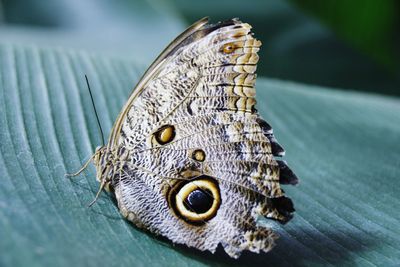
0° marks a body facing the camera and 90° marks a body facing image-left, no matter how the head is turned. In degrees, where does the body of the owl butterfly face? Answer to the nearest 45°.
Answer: approximately 90°
